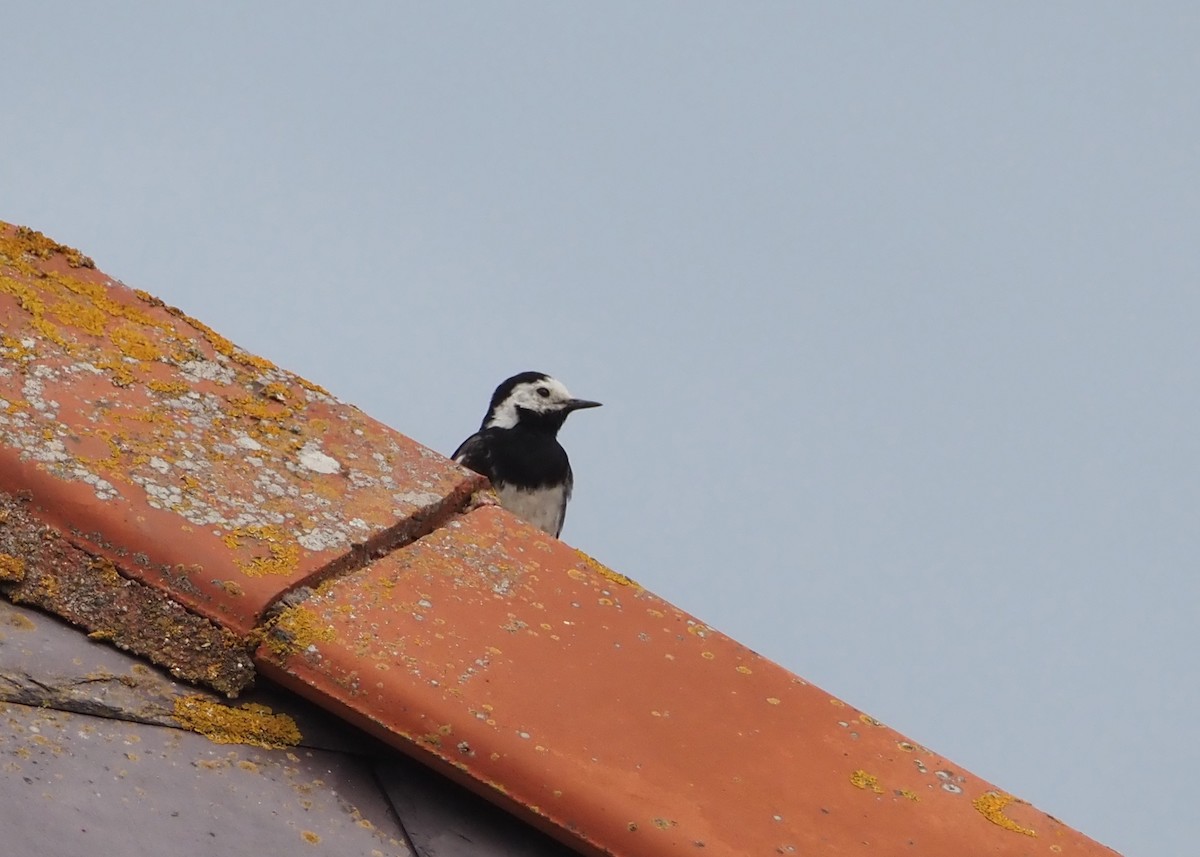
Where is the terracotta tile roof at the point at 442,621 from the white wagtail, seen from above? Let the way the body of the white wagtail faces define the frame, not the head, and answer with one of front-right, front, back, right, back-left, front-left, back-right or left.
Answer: front-right

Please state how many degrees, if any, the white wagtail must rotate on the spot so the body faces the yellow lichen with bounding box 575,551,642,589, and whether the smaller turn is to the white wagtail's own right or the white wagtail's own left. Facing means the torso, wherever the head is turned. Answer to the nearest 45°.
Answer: approximately 45° to the white wagtail's own left

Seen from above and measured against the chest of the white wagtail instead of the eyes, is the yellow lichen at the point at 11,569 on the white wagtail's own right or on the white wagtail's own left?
on the white wagtail's own right

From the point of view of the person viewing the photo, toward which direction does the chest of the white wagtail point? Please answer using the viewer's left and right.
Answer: facing the viewer and to the right of the viewer
